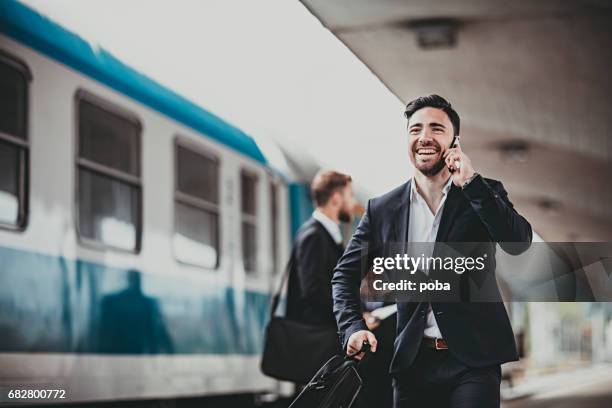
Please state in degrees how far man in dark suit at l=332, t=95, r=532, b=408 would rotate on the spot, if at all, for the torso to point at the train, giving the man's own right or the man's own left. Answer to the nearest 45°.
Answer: approximately 135° to the man's own right

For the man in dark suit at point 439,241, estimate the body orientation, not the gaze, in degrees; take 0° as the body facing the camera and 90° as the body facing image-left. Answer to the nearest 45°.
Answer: approximately 0°

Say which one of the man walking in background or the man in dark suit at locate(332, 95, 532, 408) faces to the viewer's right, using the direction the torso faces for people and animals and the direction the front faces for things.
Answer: the man walking in background

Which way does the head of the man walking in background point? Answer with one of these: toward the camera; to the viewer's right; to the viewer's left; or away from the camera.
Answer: to the viewer's right

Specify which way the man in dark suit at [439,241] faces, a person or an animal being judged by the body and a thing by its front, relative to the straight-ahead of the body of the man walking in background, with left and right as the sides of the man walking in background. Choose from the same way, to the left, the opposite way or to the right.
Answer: to the right

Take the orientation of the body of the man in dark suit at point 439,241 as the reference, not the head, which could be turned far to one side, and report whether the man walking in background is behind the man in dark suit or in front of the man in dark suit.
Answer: behind

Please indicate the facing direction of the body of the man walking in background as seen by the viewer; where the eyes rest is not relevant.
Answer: to the viewer's right

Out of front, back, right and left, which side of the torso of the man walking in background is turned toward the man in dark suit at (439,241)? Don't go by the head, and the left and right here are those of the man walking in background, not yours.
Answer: right

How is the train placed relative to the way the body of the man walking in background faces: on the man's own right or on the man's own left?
on the man's own left
